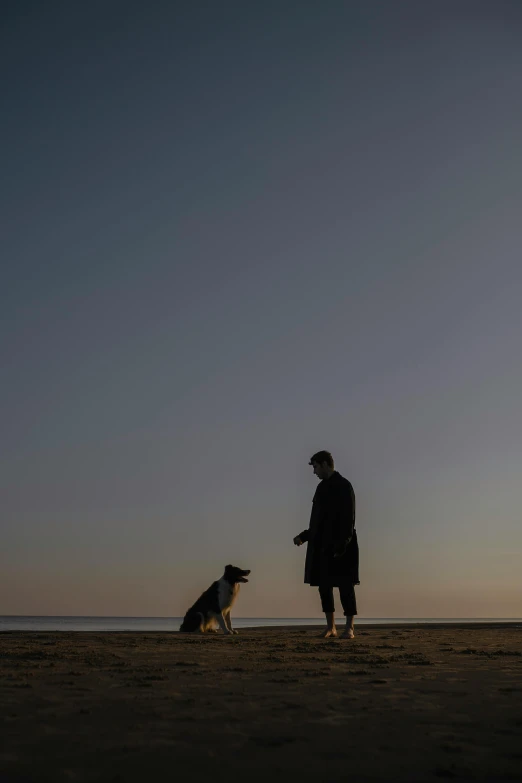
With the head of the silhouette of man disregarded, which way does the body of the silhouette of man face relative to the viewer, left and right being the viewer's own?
facing the viewer and to the left of the viewer

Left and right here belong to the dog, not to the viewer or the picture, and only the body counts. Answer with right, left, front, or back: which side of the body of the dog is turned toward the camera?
right

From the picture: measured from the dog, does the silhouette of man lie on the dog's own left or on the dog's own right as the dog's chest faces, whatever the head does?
on the dog's own right

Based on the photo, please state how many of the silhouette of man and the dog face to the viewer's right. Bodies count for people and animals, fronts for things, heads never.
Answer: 1

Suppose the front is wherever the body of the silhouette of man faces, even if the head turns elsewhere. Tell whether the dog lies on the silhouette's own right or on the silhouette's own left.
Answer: on the silhouette's own right
